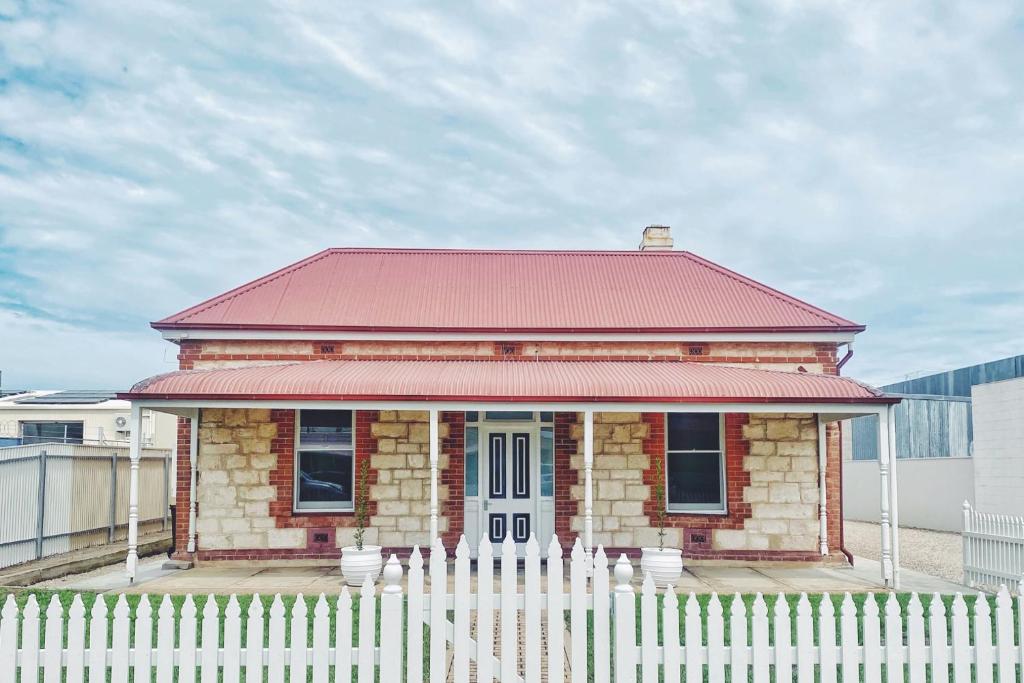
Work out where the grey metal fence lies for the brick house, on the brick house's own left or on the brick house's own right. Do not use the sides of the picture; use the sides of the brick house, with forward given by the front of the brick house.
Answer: on the brick house's own right

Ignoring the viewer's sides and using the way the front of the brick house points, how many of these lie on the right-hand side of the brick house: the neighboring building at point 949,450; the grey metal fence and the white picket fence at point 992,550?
1

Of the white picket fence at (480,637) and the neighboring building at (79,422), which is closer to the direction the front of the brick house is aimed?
the white picket fence

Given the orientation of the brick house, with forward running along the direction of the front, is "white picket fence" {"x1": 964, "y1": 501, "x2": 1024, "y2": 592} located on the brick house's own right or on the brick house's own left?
on the brick house's own left

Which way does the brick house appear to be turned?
toward the camera

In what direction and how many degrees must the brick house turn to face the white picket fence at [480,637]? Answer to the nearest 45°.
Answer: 0° — it already faces it

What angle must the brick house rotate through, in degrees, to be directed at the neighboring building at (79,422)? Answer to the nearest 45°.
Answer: approximately 135° to its right
